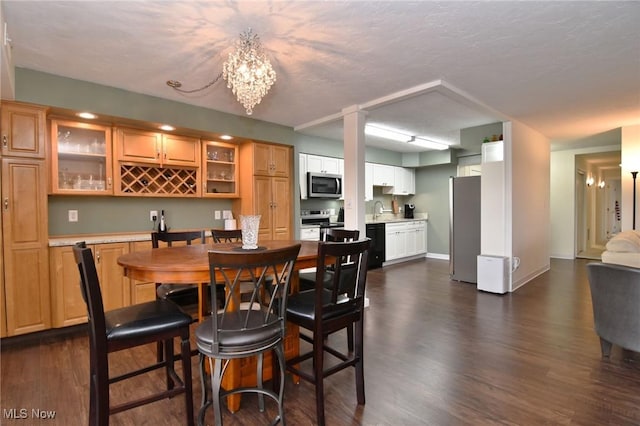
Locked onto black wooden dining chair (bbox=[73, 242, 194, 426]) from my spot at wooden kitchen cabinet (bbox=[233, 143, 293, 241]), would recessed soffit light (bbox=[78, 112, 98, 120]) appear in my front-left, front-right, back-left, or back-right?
front-right

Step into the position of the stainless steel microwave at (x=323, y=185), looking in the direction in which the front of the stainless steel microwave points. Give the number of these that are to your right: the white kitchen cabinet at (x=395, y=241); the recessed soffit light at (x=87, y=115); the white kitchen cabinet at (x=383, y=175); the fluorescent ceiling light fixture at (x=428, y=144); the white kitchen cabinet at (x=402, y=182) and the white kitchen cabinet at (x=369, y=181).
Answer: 1

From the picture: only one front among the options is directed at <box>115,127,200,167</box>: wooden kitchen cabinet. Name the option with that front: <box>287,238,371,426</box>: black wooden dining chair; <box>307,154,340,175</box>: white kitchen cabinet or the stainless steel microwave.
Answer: the black wooden dining chair

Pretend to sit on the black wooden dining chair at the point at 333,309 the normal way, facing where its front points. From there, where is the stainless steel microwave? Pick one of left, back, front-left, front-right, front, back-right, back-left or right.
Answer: front-right

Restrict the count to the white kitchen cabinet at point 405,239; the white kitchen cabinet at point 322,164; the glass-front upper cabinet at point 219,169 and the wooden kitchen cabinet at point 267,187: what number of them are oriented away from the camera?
0

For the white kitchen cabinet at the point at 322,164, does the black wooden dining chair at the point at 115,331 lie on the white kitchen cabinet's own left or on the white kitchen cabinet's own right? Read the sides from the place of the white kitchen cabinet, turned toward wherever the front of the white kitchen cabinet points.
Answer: on the white kitchen cabinet's own right

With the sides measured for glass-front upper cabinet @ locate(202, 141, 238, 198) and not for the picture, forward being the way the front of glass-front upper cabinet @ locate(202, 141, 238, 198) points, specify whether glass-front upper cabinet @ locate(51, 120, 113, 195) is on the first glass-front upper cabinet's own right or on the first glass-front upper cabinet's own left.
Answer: on the first glass-front upper cabinet's own right

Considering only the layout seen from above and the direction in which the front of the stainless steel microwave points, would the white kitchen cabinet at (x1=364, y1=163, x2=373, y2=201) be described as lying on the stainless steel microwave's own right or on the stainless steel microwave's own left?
on the stainless steel microwave's own left

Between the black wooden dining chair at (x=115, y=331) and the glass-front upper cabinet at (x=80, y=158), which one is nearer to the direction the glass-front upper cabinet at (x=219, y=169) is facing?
the black wooden dining chair

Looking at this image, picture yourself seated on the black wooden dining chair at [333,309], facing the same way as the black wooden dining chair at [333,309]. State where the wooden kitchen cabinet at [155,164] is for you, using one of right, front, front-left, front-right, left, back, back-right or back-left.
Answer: front

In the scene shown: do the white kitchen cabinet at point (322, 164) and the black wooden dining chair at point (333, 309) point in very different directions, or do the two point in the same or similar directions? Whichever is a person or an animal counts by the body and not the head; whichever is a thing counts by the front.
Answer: very different directions

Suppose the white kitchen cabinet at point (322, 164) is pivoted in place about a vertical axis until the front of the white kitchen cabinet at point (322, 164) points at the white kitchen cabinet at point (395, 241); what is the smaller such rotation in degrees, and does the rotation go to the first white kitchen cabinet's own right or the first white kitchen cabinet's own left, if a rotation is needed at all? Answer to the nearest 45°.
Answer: approximately 90° to the first white kitchen cabinet's own left

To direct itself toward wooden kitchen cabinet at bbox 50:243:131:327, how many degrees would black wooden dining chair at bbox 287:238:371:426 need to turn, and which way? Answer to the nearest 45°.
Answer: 0° — it already faces it

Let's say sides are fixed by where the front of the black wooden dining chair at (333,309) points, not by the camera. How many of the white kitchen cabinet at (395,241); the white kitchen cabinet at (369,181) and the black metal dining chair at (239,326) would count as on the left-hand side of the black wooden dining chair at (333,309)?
1

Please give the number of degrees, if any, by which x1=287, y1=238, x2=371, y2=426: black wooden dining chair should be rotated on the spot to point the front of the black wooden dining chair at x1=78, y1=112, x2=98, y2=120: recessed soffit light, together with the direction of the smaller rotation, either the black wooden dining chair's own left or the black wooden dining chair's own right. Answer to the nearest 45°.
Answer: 0° — it already faces it

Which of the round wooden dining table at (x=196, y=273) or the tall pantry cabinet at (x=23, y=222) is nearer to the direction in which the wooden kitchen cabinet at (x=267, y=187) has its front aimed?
the round wooden dining table

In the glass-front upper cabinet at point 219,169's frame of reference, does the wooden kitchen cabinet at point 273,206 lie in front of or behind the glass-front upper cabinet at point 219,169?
in front

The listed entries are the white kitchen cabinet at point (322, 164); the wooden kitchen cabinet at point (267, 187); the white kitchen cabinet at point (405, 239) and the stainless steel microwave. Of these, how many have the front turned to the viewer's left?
0

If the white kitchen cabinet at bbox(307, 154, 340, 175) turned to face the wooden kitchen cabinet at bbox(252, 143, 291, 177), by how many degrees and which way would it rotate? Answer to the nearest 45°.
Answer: approximately 90° to its right

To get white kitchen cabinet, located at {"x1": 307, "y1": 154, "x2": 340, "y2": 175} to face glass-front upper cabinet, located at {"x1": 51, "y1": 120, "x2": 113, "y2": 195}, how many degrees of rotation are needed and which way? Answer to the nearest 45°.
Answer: approximately 90° to its right
